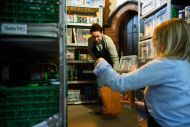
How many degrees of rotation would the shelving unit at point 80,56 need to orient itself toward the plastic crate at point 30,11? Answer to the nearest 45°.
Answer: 0° — it already faces it

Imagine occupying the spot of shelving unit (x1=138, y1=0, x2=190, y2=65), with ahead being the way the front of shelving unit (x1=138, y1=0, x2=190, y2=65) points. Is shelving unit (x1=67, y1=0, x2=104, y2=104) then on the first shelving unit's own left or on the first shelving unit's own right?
on the first shelving unit's own right

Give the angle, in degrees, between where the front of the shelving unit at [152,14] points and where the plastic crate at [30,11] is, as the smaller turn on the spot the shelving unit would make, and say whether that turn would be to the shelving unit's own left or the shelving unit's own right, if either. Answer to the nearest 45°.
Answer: approximately 45° to the shelving unit's own left

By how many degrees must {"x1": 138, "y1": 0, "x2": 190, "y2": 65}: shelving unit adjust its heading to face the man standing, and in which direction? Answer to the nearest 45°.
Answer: approximately 45° to its right

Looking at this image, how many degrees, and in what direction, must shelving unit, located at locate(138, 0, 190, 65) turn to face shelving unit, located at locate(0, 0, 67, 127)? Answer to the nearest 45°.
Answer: approximately 45° to its left

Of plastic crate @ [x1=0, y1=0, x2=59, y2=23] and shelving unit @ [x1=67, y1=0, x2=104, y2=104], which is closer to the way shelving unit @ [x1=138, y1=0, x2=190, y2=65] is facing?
the plastic crate

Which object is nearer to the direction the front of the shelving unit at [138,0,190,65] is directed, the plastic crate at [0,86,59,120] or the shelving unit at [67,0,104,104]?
the plastic crate

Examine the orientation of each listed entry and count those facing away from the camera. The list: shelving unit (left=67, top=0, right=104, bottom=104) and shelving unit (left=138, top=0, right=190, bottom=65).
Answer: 0

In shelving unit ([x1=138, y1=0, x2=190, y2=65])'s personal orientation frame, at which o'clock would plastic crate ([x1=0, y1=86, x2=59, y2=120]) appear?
The plastic crate is roughly at 11 o'clock from the shelving unit.

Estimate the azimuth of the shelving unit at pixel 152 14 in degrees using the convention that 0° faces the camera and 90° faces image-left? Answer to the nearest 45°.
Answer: approximately 45°

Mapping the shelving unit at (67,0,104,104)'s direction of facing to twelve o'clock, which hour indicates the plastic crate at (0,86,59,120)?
The plastic crate is roughly at 12 o'clock from the shelving unit.

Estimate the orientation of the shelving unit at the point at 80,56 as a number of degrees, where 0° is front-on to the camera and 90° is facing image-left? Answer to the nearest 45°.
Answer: approximately 0°
